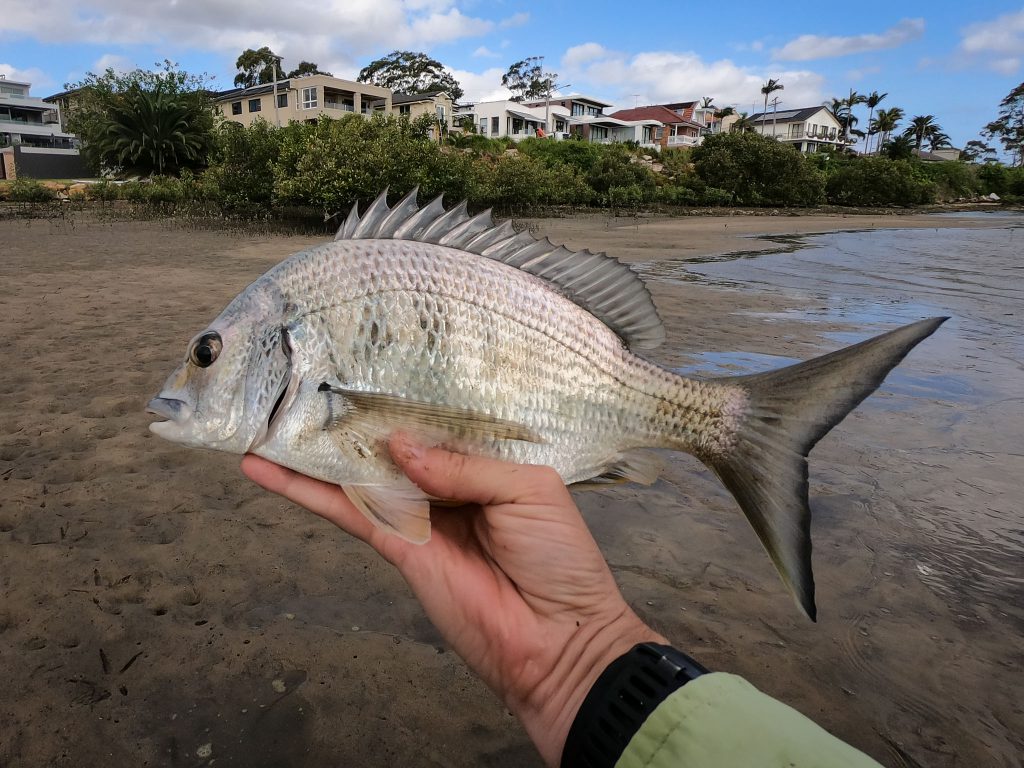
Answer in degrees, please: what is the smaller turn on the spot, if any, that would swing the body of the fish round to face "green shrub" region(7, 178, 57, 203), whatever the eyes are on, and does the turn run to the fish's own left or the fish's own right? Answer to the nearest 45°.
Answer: approximately 45° to the fish's own right

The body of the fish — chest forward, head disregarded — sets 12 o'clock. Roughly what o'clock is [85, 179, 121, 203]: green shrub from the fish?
The green shrub is roughly at 2 o'clock from the fish.

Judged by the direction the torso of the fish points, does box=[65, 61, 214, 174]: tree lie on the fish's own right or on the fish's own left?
on the fish's own right

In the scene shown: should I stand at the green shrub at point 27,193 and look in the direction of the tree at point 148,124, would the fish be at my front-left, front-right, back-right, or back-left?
back-right

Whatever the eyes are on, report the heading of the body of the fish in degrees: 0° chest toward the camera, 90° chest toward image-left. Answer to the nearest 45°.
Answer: approximately 90°
